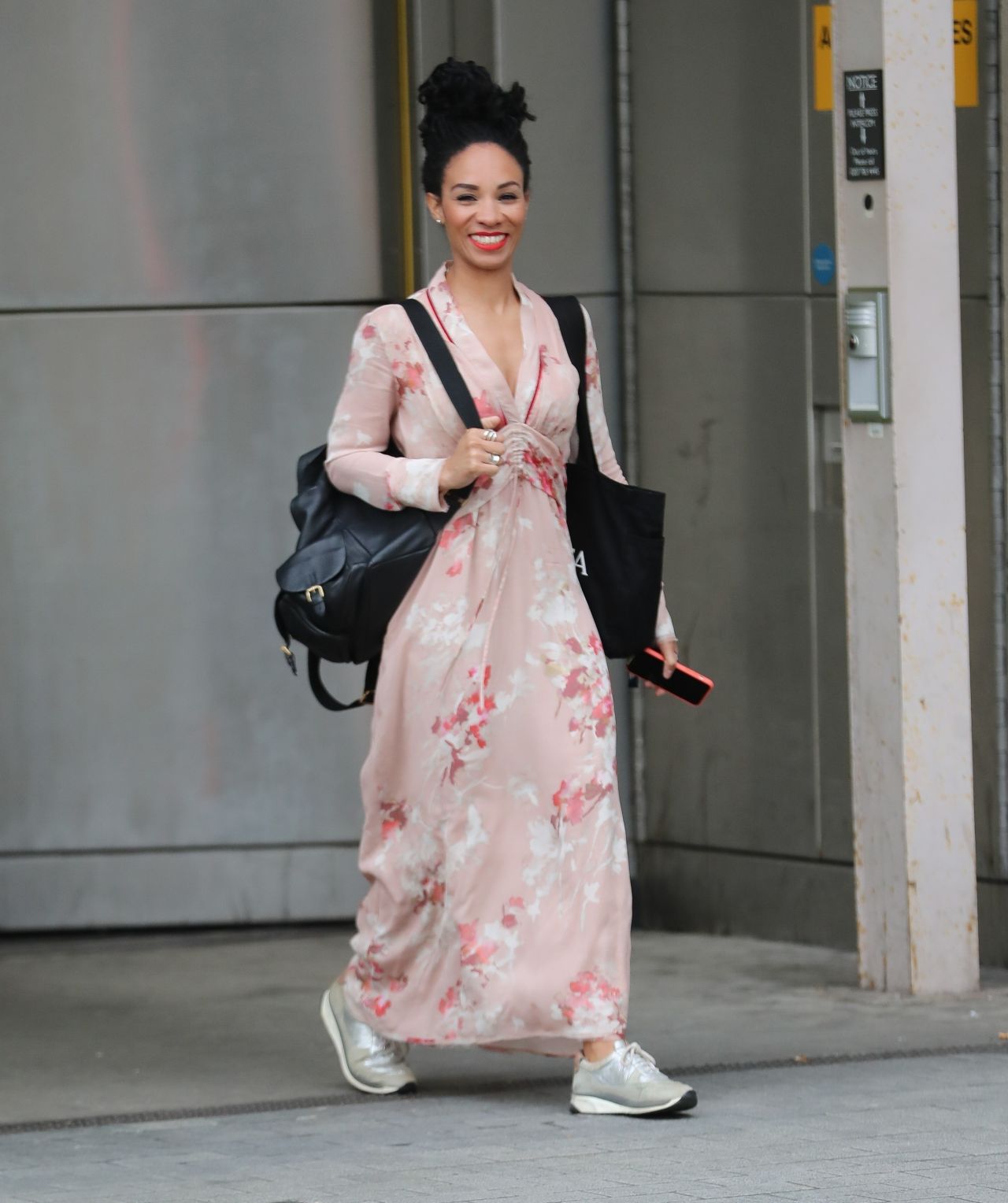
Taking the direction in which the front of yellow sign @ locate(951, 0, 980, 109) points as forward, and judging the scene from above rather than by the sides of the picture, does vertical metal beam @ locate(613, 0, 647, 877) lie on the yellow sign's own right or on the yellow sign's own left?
on the yellow sign's own right

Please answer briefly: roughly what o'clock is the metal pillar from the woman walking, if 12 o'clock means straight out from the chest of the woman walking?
The metal pillar is roughly at 9 o'clock from the woman walking.

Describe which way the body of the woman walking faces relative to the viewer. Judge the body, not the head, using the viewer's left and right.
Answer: facing the viewer and to the right of the viewer

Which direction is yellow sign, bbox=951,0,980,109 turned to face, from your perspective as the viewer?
facing the viewer

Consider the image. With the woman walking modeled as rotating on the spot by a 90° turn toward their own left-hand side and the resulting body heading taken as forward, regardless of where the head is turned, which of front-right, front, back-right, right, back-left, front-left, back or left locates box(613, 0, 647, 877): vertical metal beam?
front-left

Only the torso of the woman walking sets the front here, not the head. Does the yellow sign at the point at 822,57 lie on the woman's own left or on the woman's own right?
on the woman's own left

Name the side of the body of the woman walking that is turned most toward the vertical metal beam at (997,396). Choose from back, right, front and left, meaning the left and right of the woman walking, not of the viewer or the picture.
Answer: left

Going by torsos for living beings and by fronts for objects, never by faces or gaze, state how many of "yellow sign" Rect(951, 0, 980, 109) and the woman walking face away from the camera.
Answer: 0

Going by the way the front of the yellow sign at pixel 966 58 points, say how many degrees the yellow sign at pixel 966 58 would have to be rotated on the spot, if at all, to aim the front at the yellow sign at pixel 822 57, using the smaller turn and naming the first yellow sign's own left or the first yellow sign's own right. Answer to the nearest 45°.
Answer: approximately 135° to the first yellow sign's own right
